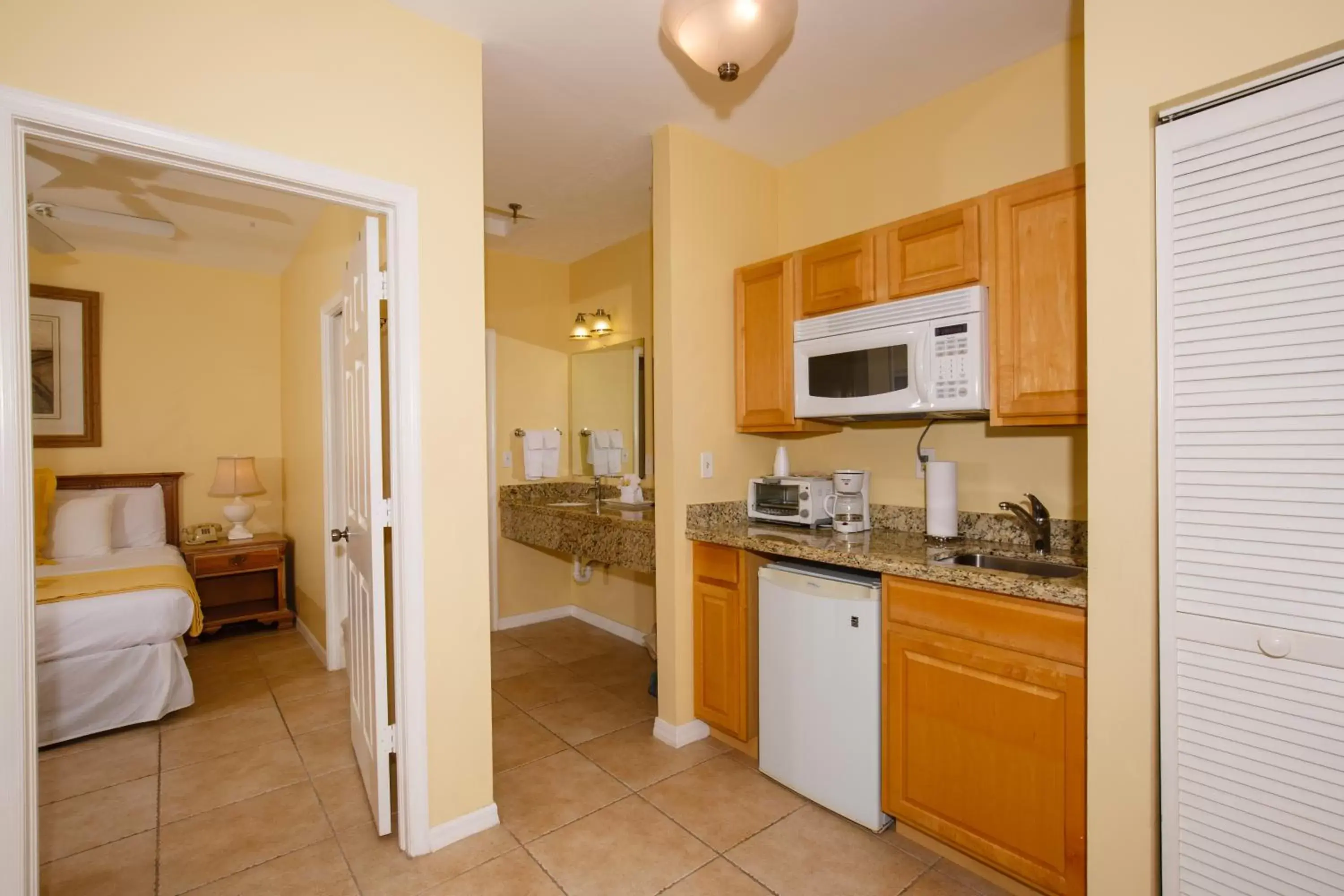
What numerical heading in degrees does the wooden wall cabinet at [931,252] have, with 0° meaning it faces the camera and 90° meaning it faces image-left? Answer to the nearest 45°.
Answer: approximately 45°

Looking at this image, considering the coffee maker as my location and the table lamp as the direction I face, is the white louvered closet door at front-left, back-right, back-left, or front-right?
back-left

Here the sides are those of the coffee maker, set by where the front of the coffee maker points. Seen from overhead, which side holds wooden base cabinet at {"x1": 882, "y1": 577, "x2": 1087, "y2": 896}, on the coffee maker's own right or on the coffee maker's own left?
on the coffee maker's own left

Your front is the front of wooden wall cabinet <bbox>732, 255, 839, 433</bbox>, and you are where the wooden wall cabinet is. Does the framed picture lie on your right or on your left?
on your right

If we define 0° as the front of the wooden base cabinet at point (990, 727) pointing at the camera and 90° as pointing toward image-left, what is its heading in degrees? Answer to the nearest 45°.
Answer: approximately 45°

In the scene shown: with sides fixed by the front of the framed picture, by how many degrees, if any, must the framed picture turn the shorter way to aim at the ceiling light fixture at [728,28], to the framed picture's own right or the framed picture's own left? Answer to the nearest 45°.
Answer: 0° — it already faces it

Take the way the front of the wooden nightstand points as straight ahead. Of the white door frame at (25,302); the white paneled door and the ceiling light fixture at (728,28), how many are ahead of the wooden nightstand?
3

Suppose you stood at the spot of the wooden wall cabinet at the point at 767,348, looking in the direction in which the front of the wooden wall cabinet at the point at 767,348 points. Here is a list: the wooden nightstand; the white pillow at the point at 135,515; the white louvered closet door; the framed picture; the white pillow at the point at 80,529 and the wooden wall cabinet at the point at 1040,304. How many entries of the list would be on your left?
2

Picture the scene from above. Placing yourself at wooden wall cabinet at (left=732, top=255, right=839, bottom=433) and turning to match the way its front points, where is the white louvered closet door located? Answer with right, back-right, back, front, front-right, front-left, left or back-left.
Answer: left

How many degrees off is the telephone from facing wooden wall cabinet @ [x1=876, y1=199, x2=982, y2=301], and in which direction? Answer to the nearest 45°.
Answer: approximately 45° to its left

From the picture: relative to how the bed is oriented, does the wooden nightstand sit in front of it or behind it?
behind

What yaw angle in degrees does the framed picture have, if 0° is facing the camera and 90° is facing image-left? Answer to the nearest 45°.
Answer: approximately 0°
